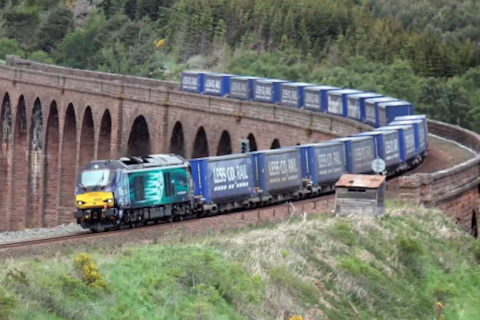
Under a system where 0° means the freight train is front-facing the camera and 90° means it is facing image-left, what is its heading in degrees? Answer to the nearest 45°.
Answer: approximately 45°
